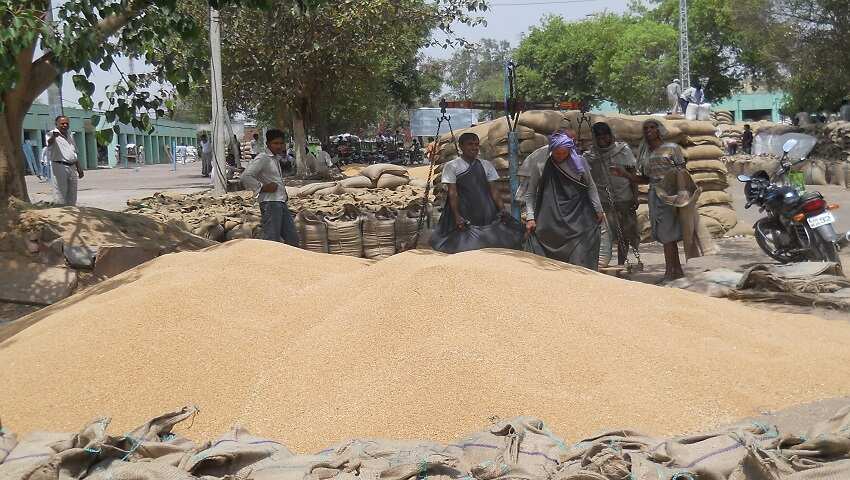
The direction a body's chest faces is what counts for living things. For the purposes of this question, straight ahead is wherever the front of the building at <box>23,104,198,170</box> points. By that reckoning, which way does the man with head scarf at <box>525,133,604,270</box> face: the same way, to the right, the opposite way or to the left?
to the right

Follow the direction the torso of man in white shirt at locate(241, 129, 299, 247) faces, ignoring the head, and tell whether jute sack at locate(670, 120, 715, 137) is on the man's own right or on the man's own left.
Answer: on the man's own left

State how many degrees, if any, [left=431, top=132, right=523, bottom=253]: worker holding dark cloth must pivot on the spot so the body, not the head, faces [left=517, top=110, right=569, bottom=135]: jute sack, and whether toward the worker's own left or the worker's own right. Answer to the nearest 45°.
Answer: approximately 180°

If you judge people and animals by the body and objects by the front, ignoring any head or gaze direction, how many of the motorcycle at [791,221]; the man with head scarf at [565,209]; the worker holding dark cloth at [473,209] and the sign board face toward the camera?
3

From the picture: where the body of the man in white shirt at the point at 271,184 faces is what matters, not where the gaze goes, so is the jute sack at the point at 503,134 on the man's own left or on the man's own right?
on the man's own left

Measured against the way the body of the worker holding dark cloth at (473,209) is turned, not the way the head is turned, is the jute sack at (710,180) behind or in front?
behind

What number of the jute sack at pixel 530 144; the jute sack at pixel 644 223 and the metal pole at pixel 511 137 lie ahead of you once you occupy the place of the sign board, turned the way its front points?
3

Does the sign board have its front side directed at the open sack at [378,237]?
yes

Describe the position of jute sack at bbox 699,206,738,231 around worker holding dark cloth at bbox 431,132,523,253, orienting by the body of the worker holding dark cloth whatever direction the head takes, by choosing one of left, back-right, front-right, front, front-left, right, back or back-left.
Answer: back-left

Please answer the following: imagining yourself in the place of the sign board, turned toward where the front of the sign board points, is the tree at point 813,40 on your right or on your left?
on your left

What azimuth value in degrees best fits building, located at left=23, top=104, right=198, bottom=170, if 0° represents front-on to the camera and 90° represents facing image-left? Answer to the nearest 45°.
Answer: approximately 315°

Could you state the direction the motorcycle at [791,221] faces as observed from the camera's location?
facing away from the viewer and to the left of the viewer

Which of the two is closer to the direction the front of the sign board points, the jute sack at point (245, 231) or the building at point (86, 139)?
the jute sack
